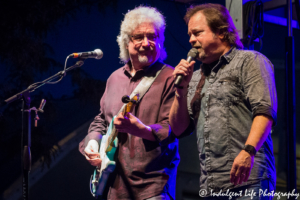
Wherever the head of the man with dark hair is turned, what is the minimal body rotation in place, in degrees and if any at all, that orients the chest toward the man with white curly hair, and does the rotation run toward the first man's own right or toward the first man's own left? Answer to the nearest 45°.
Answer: approximately 90° to the first man's own right

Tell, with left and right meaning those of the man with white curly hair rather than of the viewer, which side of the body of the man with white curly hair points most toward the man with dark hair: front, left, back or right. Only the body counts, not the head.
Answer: left

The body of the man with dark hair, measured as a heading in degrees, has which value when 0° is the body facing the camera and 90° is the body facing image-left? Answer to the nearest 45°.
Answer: approximately 45°
